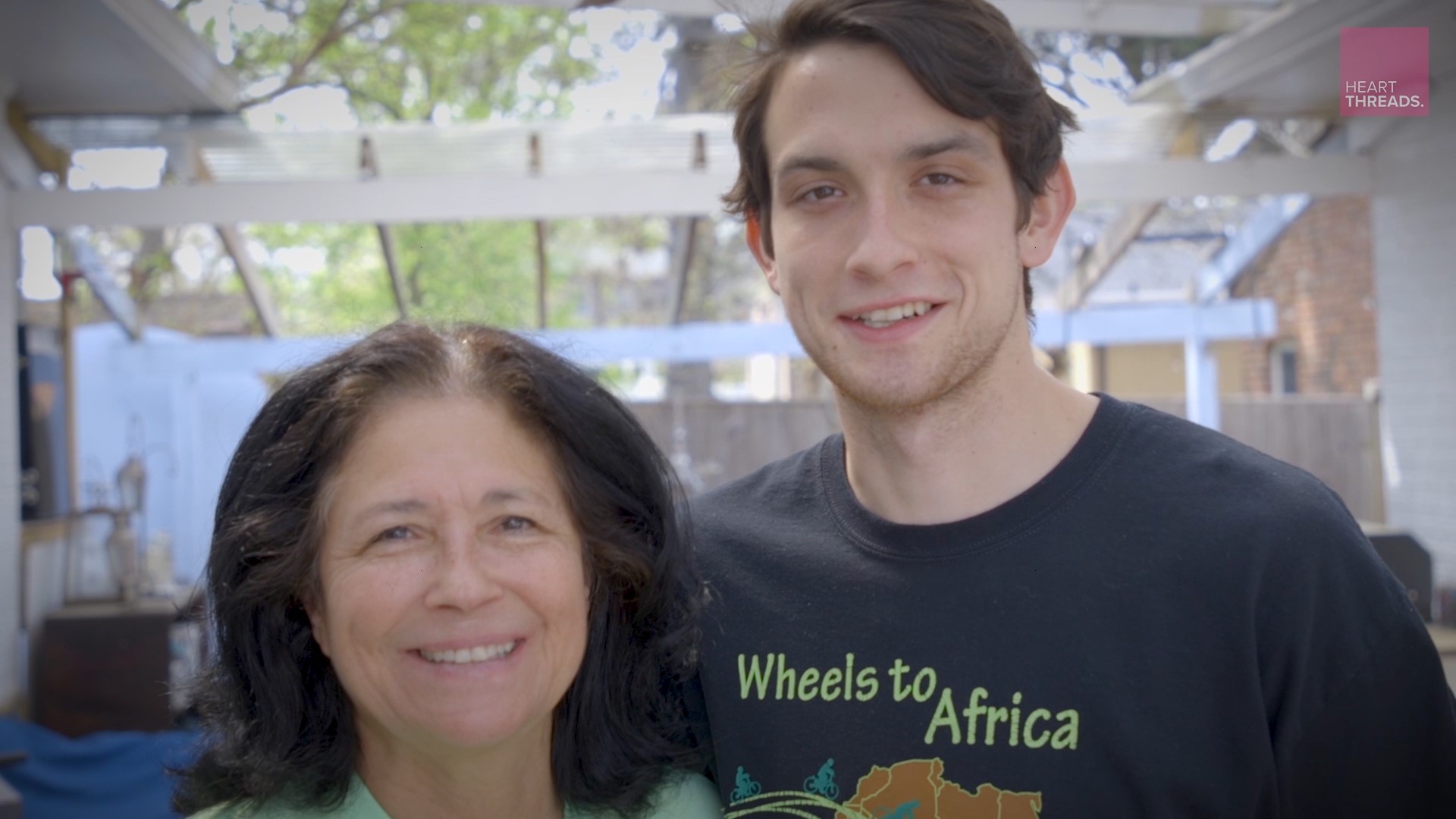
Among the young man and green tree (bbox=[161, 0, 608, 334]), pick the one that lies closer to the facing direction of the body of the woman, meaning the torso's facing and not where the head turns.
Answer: the young man

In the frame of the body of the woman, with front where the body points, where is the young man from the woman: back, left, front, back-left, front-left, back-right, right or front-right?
left

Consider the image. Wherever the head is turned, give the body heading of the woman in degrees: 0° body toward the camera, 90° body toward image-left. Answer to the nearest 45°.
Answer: approximately 0°

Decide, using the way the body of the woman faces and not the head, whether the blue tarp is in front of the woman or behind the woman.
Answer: behind

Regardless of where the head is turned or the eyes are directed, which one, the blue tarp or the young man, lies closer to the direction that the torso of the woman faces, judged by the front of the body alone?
the young man

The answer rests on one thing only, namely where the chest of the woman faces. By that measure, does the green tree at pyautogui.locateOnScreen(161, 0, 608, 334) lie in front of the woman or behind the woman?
behind
